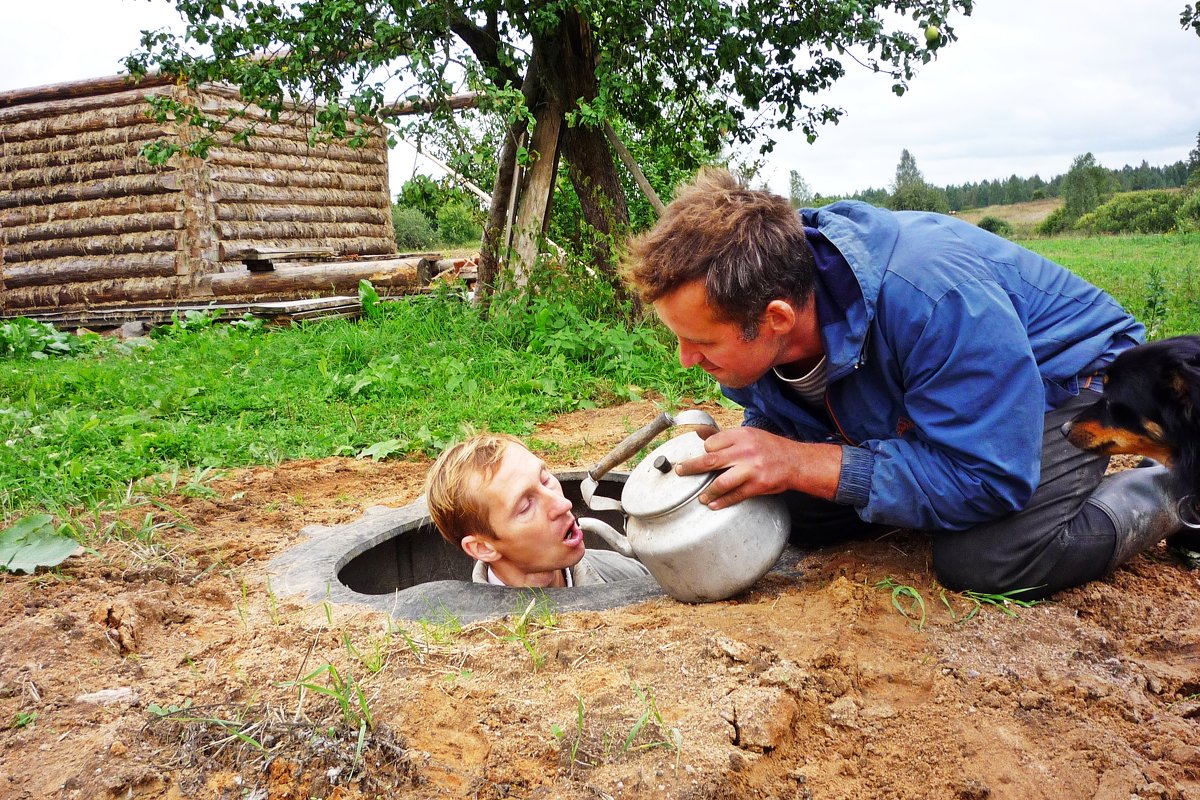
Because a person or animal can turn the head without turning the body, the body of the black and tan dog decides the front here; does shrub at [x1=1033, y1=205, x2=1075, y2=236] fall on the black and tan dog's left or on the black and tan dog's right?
on the black and tan dog's right

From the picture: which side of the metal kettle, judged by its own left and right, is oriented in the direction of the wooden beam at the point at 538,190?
right

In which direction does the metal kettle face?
to the viewer's left

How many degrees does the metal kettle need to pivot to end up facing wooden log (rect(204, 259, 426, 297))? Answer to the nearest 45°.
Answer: approximately 45° to its right

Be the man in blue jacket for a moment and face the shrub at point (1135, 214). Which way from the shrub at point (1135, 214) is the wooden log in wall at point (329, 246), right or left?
left

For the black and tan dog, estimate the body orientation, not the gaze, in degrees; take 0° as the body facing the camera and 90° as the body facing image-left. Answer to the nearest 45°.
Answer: approximately 90°

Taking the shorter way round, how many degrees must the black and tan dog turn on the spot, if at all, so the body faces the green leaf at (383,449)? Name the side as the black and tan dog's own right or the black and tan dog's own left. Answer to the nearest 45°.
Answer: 0° — it already faces it

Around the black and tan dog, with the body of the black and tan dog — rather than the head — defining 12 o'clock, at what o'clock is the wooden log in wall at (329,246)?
The wooden log in wall is roughly at 1 o'clock from the black and tan dog.

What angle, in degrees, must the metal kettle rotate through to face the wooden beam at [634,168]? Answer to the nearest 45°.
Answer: approximately 90° to its right

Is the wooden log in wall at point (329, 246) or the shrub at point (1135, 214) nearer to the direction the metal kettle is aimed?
the wooden log in wall

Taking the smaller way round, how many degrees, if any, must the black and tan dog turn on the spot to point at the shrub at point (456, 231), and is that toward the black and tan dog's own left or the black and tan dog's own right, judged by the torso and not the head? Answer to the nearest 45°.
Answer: approximately 45° to the black and tan dog's own right

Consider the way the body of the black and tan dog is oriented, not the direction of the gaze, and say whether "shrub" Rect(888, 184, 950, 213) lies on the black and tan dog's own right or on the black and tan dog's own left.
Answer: on the black and tan dog's own right

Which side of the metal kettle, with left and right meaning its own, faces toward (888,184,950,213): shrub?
right
